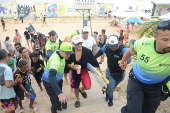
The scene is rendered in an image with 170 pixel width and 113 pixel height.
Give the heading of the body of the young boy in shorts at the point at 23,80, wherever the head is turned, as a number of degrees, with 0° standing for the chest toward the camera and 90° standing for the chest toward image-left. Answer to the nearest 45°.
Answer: approximately 315°

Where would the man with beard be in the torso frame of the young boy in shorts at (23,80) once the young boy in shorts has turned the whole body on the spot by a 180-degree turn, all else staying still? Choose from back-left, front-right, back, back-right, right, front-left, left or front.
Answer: back
